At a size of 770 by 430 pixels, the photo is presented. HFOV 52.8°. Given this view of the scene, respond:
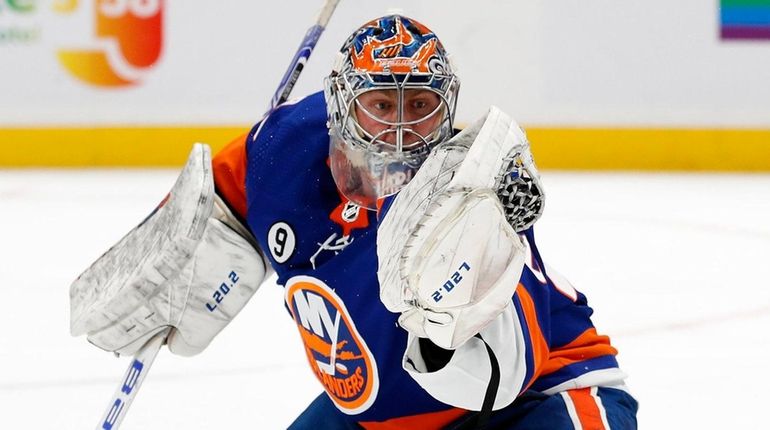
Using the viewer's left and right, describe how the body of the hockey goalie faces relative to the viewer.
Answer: facing the viewer and to the left of the viewer
